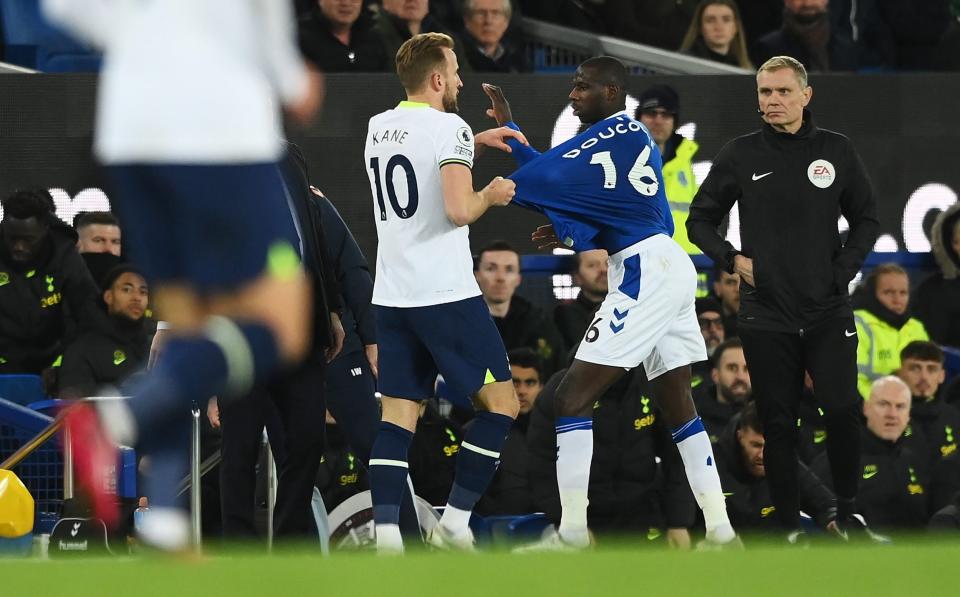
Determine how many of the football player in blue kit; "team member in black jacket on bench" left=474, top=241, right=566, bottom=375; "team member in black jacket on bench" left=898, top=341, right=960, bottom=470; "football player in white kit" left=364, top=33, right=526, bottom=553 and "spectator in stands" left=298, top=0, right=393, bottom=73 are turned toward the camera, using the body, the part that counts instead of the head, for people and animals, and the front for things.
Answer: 3

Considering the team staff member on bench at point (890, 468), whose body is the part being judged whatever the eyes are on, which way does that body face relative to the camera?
toward the camera

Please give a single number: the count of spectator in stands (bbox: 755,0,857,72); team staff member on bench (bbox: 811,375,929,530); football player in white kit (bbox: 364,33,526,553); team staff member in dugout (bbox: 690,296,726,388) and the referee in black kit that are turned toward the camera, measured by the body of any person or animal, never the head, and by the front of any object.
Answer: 4

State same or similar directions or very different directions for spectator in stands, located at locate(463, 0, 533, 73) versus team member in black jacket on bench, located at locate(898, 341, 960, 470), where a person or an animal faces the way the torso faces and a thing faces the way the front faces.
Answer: same or similar directions

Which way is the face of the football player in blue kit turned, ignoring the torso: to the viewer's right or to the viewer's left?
to the viewer's left

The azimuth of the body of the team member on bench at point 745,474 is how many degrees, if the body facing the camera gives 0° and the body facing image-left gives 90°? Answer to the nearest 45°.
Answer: approximately 315°

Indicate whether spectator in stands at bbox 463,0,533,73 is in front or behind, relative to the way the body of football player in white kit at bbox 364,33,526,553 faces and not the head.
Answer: in front

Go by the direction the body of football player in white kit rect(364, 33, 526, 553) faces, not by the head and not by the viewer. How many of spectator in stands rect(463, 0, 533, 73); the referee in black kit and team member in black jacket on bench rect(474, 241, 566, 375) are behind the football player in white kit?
0

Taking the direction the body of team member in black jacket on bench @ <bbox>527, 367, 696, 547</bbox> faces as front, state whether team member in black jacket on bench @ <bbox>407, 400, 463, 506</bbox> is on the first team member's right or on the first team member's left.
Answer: on the first team member's right

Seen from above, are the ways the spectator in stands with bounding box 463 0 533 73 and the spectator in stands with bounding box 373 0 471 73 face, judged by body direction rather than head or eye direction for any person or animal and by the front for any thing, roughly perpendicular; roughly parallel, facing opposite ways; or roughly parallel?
roughly parallel

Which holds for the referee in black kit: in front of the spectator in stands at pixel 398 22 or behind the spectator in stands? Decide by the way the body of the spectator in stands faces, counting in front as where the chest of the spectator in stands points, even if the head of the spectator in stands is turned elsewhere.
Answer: in front

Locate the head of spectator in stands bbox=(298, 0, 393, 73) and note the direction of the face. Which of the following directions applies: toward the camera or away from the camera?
toward the camera

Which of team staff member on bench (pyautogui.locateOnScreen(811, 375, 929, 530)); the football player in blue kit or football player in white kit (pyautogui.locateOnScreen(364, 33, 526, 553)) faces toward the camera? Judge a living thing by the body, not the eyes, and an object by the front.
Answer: the team staff member on bench

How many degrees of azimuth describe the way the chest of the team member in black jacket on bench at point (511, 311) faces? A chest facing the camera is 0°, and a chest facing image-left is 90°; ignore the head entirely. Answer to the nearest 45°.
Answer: approximately 0°

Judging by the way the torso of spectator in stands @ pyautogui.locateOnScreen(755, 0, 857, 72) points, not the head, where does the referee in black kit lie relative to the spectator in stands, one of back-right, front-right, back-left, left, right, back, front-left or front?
front

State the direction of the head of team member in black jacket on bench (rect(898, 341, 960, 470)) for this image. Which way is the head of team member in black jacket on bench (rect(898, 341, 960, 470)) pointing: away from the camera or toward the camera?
toward the camera

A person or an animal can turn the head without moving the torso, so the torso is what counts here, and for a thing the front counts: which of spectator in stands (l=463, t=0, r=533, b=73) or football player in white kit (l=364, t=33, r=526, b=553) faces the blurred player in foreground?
the spectator in stands
